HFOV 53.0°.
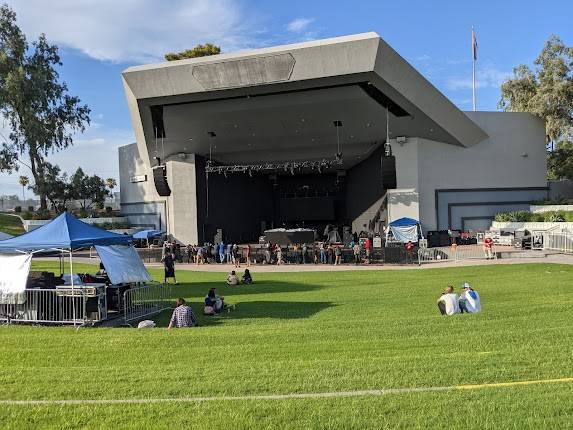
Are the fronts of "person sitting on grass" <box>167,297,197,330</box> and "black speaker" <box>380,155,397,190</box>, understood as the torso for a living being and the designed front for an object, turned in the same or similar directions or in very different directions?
very different directions

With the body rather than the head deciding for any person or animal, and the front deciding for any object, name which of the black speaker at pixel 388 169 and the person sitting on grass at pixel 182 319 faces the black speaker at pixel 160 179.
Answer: the person sitting on grass

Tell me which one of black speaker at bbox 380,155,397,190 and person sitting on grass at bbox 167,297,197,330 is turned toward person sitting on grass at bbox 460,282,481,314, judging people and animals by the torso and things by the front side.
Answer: the black speaker

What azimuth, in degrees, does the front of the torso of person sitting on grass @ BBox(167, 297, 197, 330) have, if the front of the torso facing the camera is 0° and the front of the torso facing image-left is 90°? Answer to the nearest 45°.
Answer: approximately 180°

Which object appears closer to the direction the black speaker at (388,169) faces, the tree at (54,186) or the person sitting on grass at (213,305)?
the person sitting on grass

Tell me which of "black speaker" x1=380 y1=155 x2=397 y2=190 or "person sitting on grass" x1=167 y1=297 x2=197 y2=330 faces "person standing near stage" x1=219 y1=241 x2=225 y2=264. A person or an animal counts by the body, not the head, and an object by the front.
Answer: the person sitting on grass

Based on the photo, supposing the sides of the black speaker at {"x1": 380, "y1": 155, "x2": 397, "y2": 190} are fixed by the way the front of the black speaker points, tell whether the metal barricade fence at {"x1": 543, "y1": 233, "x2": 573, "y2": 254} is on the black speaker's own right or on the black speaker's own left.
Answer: on the black speaker's own left

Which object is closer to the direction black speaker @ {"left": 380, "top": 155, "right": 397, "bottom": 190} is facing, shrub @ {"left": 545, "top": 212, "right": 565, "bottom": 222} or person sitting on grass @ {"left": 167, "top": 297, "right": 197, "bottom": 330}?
the person sitting on grass

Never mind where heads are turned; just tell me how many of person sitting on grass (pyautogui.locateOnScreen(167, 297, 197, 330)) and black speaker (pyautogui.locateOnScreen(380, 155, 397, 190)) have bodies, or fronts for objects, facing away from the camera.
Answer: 1

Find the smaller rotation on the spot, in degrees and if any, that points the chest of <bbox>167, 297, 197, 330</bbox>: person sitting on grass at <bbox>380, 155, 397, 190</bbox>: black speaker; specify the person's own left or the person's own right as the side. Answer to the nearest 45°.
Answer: approximately 45° to the person's own right

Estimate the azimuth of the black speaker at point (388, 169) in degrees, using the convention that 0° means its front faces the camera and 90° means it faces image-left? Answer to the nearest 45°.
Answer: approximately 0°

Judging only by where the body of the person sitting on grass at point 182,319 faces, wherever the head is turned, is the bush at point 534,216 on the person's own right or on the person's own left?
on the person's own right
